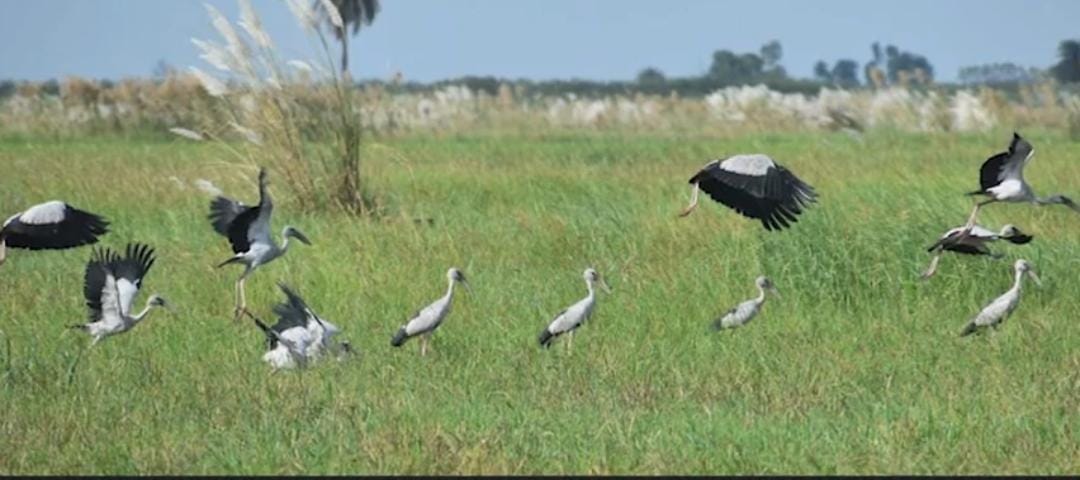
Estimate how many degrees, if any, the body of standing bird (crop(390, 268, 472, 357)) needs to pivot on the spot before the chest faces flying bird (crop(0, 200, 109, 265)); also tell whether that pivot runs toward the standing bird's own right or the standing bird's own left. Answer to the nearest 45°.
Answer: approximately 135° to the standing bird's own left

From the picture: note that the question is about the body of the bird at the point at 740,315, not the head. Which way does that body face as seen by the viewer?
to the viewer's right

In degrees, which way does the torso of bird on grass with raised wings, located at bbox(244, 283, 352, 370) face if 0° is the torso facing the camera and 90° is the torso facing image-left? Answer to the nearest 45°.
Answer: approximately 270°

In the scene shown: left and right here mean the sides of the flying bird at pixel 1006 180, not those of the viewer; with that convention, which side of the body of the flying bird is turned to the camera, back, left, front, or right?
right

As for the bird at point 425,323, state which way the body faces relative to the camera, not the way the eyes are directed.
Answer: to the viewer's right

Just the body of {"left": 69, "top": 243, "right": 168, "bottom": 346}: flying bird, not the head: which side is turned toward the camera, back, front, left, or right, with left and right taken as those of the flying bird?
right

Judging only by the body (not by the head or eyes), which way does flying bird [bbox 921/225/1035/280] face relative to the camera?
to the viewer's right

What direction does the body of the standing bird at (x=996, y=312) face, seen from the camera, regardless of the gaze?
to the viewer's right

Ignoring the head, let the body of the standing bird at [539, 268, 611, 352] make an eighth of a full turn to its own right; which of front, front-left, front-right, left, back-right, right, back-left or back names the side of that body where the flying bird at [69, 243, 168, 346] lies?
back-right

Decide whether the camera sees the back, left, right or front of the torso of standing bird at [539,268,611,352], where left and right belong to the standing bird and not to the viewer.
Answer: right

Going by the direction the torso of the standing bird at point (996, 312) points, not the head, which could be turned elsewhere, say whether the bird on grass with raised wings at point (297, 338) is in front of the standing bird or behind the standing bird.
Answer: behind

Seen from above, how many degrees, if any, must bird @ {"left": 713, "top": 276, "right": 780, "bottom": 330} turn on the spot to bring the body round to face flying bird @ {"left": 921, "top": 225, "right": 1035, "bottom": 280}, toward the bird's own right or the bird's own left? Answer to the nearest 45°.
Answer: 0° — it already faces it
